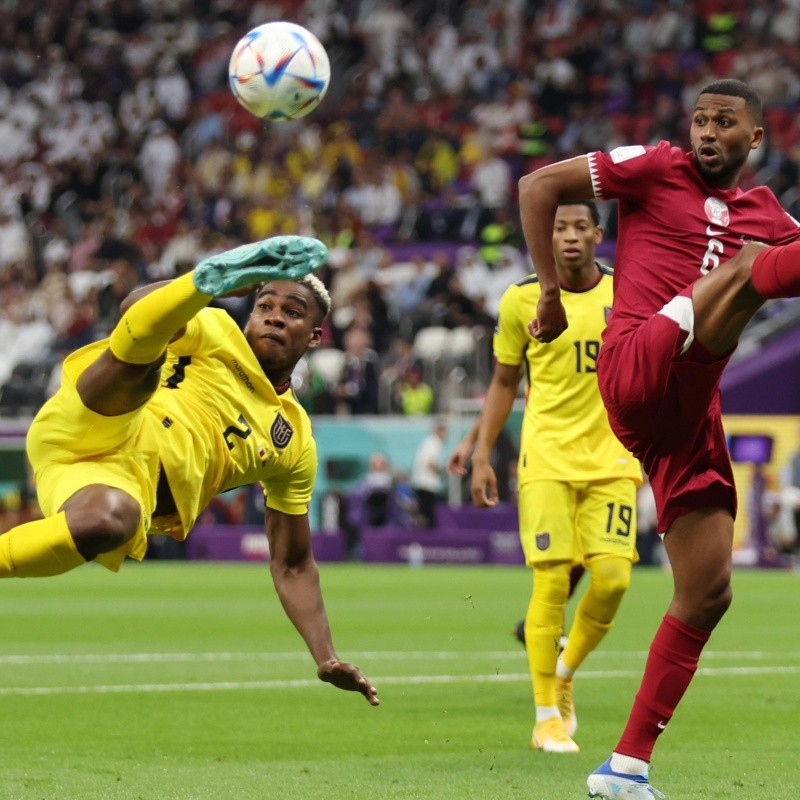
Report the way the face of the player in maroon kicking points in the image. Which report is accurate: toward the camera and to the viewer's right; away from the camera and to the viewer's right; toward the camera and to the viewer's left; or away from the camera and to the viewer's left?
toward the camera and to the viewer's left

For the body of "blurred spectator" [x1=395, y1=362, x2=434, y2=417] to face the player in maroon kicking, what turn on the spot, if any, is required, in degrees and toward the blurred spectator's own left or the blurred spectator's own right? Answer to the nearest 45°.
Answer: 0° — they already face them

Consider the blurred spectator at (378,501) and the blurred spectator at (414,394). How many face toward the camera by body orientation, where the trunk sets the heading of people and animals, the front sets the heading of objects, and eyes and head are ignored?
2

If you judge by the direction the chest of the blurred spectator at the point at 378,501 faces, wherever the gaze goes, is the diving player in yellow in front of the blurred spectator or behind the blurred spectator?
in front

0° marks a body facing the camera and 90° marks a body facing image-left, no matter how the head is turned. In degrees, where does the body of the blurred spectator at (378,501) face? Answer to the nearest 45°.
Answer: approximately 0°

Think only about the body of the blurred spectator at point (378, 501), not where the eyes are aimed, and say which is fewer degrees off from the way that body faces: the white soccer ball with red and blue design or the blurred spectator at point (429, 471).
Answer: the white soccer ball with red and blue design

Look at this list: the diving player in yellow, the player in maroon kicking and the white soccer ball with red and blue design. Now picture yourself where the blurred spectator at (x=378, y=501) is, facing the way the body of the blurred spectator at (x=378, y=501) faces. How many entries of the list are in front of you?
3
